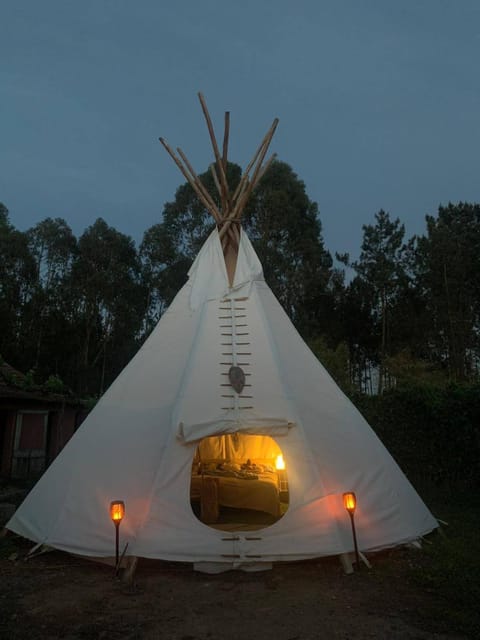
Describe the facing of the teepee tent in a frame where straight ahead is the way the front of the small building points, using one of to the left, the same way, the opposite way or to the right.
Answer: the same way

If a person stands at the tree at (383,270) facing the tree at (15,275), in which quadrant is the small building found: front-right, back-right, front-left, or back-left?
front-left

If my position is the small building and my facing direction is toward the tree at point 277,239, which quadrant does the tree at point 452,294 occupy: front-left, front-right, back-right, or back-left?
front-right

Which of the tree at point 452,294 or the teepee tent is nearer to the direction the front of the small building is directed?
the teepee tent

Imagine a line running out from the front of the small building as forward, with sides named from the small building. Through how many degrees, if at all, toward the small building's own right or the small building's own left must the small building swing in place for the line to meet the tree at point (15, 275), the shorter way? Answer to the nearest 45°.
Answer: approximately 180°

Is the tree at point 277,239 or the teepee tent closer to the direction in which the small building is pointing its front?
the teepee tent

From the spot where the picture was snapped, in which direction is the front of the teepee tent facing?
facing the viewer

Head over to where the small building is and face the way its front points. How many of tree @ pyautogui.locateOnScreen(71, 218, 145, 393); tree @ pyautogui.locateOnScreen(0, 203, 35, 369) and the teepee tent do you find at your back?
2

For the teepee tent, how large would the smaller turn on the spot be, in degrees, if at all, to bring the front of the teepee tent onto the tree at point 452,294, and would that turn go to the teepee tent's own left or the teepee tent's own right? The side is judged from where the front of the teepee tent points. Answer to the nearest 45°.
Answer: approximately 135° to the teepee tent's own left

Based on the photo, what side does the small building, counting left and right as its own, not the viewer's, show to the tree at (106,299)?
back

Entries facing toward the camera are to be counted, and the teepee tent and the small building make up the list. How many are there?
2

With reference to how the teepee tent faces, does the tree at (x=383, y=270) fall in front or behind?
behind

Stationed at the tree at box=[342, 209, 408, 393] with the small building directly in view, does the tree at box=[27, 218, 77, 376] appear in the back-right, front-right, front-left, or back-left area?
front-right

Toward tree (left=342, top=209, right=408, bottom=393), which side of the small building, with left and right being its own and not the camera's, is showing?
left
